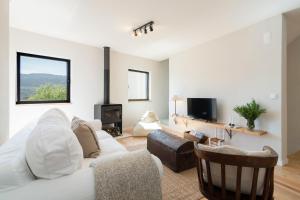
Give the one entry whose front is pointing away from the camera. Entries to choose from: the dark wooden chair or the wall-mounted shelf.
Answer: the dark wooden chair

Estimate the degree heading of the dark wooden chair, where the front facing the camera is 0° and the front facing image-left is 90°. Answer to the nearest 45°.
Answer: approximately 180°

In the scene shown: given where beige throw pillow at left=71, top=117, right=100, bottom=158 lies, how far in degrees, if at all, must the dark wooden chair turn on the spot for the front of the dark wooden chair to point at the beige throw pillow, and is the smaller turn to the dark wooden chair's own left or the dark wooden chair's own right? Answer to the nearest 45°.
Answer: approximately 90° to the dark wooden chair's own left

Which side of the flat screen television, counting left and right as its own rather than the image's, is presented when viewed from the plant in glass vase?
left

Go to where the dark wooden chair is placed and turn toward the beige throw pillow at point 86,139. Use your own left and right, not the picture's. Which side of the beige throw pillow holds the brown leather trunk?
right

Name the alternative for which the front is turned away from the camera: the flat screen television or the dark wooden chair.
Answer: the dark wooden chair

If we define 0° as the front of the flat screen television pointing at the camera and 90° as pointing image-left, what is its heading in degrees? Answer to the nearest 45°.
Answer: approximately 45°

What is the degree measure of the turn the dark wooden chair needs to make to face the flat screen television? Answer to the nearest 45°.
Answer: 0° — it already faces it

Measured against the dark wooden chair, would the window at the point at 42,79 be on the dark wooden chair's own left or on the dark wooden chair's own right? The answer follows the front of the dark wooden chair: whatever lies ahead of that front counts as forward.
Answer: on the dark wooden chair's own left
